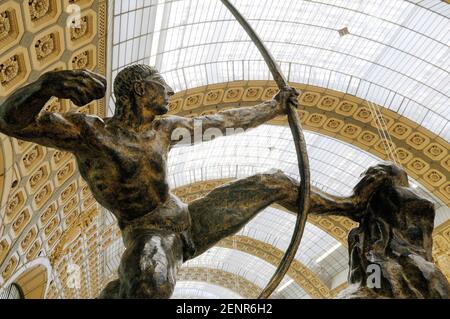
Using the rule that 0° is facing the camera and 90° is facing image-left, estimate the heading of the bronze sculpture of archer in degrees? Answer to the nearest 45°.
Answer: approximately 315°
